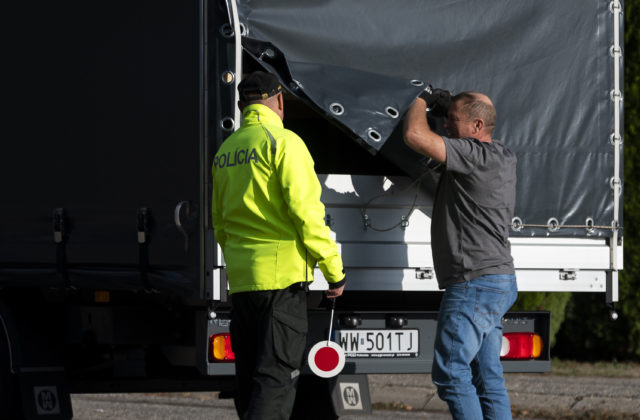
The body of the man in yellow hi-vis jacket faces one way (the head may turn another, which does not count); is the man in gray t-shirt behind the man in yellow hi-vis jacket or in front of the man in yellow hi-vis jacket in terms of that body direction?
in front

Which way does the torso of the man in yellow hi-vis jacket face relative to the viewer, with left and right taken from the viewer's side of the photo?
facing away from the viewer and to the right of the viewer

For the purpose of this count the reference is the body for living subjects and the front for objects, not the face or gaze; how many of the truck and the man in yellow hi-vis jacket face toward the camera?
0

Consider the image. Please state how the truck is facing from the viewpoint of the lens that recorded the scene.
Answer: facing away from the viewer and to the left of the viewer

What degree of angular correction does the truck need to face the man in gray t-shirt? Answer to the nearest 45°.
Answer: approximately 180°
